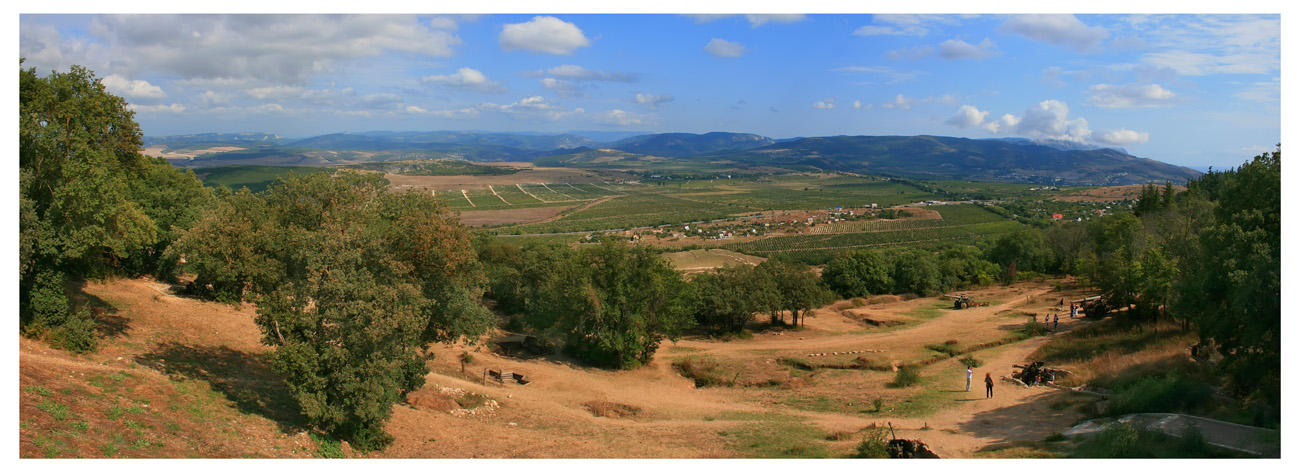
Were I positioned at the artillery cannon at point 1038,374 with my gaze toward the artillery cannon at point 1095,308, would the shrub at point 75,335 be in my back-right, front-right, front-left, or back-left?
back-left

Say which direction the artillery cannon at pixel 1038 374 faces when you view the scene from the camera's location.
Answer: facing to the left of the viewer

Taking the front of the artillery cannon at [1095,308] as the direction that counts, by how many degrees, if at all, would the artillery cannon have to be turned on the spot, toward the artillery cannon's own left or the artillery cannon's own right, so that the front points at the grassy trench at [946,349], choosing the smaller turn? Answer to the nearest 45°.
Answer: approximately 45° to the artillery cannon's own left

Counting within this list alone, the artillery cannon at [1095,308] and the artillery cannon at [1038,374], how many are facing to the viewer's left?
2

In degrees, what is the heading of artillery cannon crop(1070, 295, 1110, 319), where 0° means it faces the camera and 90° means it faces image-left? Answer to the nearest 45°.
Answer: approximately 90°

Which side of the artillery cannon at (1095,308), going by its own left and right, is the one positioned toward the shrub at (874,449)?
left
